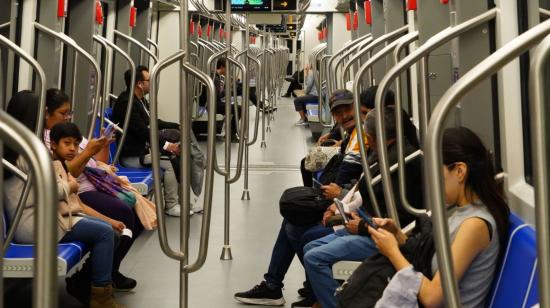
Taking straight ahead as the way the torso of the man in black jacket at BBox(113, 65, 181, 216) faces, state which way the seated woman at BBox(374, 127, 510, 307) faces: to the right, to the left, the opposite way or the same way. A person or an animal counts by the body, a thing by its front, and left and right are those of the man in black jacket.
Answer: the opposite way

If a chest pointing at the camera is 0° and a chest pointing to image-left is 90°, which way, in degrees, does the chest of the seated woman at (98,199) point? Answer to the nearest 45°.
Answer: approximately 270°

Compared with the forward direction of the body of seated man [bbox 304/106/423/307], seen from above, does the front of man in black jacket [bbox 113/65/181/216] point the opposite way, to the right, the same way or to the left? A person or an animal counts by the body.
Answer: the opposite way

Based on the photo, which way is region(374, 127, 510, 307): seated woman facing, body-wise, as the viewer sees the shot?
to the viewer's left

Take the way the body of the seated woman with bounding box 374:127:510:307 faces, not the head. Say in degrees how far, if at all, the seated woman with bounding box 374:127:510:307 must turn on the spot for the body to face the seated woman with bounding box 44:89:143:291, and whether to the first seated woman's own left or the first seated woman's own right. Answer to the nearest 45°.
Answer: approximately 45° to the first seated woman's own right

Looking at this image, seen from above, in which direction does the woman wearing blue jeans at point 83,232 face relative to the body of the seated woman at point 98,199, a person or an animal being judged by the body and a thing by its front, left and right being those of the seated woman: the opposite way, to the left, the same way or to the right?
the same way

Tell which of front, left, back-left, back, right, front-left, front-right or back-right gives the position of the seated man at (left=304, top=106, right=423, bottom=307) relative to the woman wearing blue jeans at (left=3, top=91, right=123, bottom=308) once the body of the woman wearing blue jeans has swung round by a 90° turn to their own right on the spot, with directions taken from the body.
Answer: front-left

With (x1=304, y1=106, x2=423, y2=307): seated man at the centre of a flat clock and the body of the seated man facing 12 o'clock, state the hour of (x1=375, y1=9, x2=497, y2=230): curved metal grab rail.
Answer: The curved metal grab rail is roughly at 9 o'clock from the seated man.

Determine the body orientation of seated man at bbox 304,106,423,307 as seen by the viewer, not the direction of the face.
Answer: to the viewer's left

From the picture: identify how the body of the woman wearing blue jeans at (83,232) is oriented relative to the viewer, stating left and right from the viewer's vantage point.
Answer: facing to the right of the viewer

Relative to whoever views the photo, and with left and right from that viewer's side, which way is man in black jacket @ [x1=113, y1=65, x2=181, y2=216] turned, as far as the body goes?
facing to the right of the viewer

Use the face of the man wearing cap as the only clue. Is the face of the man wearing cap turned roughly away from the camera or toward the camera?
toward the camera
